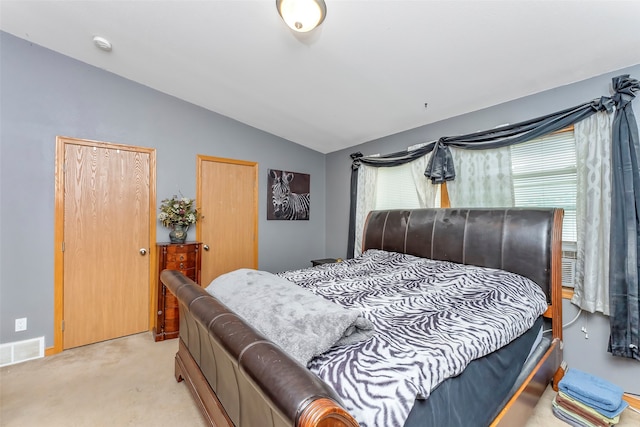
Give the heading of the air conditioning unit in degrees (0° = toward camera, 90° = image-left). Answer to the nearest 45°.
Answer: approximately 45°

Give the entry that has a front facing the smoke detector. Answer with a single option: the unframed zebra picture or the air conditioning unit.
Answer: the air conditioning unit

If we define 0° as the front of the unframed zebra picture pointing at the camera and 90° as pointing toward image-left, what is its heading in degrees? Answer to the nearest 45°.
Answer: approximately 315°

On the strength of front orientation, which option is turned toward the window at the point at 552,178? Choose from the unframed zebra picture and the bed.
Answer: the unframed zebra picture

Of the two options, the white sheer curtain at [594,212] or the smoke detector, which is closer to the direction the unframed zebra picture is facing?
the white sheer curtain

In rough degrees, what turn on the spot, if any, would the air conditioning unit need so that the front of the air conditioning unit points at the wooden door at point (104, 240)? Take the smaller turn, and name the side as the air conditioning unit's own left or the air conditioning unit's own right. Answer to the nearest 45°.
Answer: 0° — it already faces it
